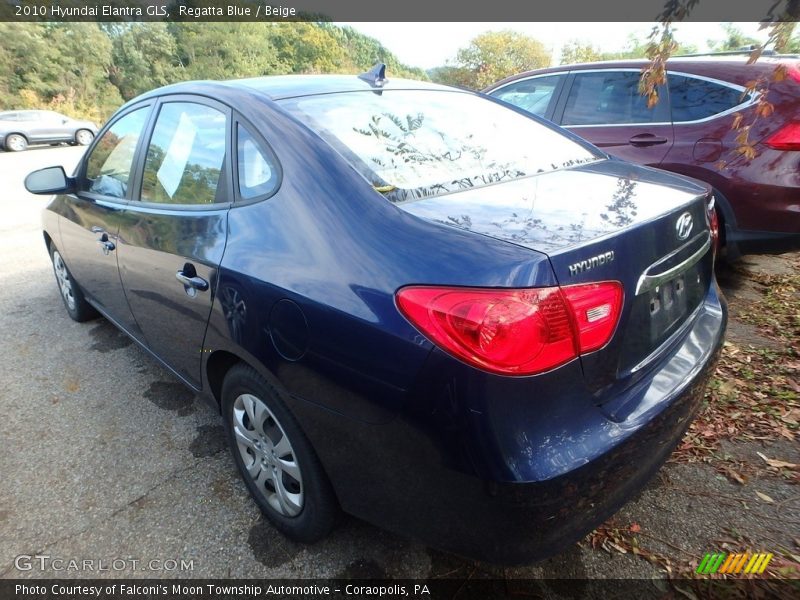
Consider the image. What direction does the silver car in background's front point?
to the viewer's right

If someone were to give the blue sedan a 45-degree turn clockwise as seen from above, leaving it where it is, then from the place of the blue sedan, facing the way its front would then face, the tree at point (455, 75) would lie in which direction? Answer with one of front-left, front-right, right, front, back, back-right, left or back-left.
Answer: front

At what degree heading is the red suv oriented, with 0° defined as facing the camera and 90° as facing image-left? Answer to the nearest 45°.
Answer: approximately 90°

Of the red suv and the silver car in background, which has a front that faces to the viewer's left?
the red suv

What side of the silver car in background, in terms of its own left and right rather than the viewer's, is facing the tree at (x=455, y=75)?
front

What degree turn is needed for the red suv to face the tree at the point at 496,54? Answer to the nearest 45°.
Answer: approximately 90° to its right

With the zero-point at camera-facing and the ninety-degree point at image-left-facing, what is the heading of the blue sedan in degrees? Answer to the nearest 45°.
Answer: approximately 135°

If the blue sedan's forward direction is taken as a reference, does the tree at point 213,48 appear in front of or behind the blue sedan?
in front

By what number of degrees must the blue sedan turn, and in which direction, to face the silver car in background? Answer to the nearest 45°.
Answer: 0° — it already faces it

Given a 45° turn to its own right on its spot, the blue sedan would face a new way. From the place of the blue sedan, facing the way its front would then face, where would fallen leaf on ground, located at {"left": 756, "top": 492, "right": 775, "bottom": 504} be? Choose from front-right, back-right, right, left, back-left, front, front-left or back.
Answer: right
